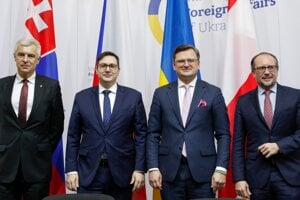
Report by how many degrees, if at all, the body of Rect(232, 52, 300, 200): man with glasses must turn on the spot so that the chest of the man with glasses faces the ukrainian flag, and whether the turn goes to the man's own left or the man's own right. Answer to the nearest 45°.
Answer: approximately 135° to the man's own right

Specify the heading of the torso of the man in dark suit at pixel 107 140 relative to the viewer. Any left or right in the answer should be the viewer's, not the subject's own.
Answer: facing the viewer

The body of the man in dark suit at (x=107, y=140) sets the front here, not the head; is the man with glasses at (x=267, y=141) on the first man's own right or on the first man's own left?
on the first man's own left

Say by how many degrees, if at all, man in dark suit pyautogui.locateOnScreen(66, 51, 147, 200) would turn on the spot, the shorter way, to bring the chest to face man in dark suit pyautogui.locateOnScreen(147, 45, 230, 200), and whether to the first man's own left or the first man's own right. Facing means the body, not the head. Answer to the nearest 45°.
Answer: approximately 90° to the first man's own left

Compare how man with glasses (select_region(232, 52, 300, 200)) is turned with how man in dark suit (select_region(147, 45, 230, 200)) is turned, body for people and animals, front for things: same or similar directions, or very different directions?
same or similar directions

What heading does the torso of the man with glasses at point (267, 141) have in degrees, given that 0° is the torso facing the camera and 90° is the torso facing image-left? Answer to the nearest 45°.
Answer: approximately 0°

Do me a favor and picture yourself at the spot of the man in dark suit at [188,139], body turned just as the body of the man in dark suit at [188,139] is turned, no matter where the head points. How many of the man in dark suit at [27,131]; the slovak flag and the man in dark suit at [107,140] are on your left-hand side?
0

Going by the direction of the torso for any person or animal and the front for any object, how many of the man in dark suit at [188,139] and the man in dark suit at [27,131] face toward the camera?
2

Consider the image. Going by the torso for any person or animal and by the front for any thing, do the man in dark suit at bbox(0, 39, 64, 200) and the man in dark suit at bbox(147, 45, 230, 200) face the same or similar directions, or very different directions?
same or similar directions

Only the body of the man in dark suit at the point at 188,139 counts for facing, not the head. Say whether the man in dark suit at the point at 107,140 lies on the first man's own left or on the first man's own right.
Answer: on the first man's own right

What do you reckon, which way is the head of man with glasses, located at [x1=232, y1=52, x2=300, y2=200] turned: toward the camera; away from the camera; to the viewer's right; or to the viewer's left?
toward the camera

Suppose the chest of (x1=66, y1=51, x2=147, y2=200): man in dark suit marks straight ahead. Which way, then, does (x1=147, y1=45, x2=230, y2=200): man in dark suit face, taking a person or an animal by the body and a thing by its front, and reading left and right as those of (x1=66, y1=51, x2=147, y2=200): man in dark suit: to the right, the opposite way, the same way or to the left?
the same way

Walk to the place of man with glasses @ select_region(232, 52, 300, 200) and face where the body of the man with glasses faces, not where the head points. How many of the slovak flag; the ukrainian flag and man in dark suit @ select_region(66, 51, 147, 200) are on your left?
0

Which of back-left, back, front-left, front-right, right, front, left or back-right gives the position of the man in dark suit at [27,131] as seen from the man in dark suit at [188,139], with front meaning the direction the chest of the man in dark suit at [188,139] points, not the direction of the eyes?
right

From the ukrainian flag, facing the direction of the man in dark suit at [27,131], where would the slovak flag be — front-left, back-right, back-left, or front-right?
front-right

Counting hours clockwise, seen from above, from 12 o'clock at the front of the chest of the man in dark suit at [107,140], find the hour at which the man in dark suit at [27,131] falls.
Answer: the man in dark suit at [27,131] is roughly at 3 o'clock from the man in dark suit at [107,140].

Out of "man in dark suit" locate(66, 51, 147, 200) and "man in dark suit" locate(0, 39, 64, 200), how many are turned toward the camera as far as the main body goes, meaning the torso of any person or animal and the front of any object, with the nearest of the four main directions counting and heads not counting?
2

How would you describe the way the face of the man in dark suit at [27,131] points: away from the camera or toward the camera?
toward the camera

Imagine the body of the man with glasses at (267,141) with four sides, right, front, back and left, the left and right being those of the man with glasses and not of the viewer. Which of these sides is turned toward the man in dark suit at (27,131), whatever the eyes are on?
right

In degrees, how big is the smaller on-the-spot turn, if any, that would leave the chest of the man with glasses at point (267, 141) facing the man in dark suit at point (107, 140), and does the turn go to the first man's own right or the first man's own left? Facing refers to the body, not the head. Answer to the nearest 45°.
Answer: approximately 90° to the first man's own right

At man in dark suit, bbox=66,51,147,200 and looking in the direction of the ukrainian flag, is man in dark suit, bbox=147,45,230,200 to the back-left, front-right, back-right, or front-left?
front-right
